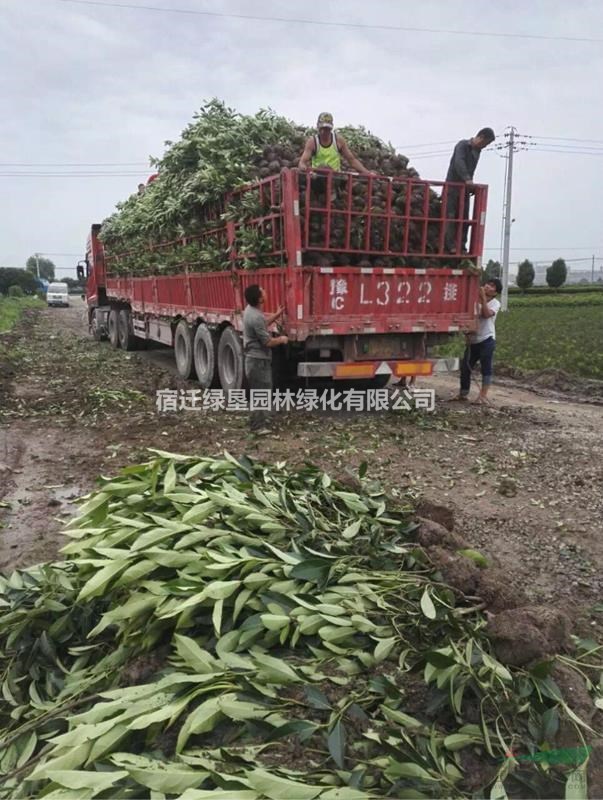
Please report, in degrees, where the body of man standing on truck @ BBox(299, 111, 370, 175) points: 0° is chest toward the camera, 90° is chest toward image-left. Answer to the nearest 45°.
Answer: approximately 0°

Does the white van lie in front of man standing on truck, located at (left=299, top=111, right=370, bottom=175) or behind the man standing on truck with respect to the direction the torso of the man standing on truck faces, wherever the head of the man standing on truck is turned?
behind

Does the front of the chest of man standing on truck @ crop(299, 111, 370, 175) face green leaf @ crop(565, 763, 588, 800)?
yes

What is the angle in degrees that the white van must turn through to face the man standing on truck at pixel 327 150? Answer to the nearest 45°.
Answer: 0° — it already faces them

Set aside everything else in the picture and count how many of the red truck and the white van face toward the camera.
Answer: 1

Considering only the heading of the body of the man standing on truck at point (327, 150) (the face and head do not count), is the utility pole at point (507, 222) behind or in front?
behind

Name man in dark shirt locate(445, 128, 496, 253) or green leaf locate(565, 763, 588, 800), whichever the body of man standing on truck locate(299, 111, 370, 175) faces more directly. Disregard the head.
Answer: the green leaf

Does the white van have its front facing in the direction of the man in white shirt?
yes

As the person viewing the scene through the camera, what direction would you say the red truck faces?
facing away from the viewer and to the left of the viewer

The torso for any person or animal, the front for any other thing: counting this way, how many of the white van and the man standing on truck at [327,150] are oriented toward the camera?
2

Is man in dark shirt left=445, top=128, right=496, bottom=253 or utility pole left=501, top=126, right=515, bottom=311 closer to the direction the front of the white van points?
the man in dark shirt
